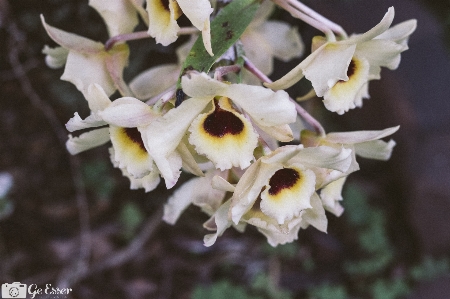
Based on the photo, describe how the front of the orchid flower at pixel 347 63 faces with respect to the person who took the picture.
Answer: facing the viewer and to the right of the viewer

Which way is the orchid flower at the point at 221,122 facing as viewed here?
toward the camera

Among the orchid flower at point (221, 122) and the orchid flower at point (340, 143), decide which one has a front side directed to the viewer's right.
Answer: the orchid flower at point (340, 143)

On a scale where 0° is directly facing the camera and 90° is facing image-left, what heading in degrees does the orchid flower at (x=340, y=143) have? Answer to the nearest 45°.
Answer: approximately 270°

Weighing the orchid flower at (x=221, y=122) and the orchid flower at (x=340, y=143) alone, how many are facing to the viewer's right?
1
